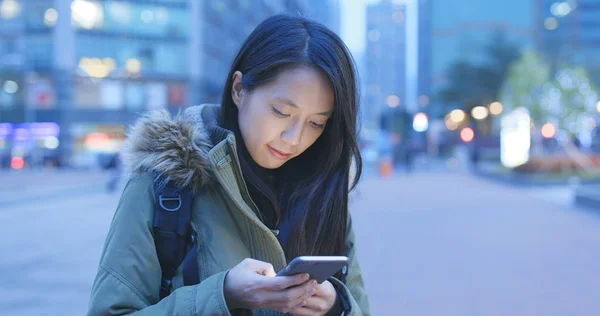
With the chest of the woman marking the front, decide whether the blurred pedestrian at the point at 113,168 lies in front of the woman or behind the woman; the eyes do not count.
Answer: behind

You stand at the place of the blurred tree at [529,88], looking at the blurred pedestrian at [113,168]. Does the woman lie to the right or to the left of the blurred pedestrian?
left

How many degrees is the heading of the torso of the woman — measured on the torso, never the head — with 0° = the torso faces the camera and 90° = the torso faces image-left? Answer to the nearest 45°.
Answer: approximately 315°

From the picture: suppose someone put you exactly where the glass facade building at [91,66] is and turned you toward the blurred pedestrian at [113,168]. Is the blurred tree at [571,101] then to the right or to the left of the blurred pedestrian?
left

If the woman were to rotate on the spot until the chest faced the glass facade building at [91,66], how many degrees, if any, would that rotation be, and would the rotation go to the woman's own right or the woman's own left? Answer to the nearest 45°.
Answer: approximately 135° to the woman's own left

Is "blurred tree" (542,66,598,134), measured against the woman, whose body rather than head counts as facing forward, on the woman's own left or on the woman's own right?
on the woman's own left
